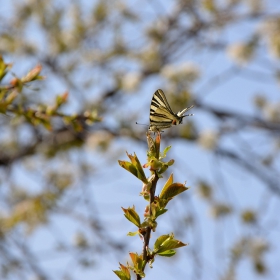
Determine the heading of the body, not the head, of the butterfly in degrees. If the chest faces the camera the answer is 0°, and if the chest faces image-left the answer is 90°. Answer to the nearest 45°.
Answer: approximately 90°
